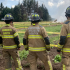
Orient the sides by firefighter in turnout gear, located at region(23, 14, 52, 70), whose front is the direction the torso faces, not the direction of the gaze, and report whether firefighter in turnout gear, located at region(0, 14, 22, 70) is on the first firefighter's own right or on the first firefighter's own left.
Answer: on the first firefighter's own left

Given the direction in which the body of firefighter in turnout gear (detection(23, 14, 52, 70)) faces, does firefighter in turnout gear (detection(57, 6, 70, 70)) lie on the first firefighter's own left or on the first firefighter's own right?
on the first firefighter's own right

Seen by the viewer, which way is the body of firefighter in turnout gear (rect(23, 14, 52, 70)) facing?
away from the camera
